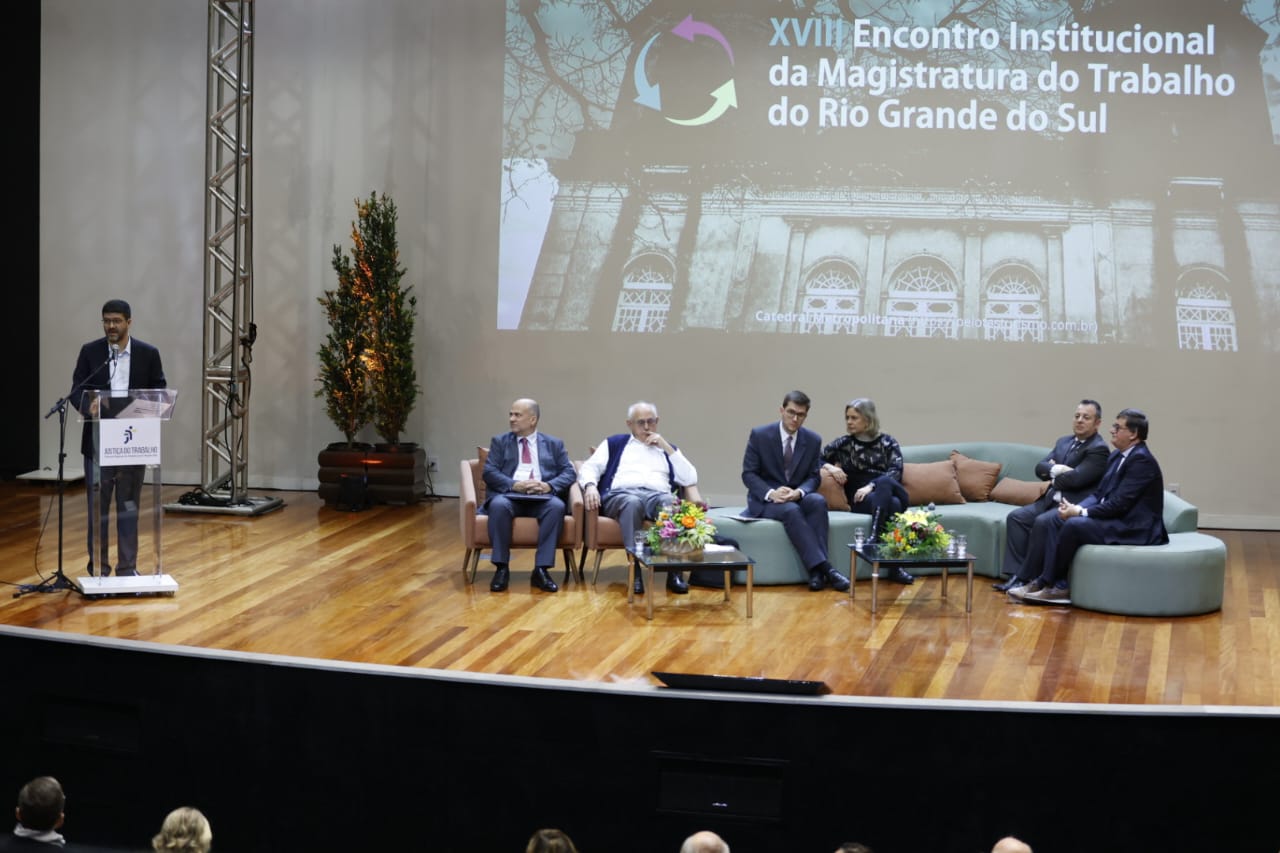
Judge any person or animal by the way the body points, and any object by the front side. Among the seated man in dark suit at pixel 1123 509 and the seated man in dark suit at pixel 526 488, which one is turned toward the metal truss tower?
the seated man in dark suit at pixel 1123 509

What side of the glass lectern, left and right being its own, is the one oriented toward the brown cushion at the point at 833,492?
left

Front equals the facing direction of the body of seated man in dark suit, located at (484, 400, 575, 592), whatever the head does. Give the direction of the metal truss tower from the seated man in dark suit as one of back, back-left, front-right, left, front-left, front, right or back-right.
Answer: back-right

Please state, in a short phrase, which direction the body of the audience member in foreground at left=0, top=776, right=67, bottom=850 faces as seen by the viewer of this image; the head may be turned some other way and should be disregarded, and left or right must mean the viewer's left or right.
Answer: facing away from the viewer

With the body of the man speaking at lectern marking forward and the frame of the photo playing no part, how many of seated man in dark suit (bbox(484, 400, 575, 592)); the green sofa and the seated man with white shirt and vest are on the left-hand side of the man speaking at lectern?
3

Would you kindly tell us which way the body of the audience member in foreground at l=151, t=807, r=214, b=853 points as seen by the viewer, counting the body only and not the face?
away from the camera

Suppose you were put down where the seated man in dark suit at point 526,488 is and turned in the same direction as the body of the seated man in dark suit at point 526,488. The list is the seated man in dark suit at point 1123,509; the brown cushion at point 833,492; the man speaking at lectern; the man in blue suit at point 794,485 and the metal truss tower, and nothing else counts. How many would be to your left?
3

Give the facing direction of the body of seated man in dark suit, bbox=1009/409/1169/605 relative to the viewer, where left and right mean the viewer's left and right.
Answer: facing to the left of the viewer

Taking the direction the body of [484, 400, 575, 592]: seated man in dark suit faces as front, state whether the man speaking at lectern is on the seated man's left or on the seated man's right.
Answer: on the seated man's right

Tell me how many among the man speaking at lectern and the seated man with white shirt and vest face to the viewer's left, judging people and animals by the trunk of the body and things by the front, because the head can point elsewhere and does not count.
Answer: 0

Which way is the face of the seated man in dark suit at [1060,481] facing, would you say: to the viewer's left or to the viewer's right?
to the viewer's left

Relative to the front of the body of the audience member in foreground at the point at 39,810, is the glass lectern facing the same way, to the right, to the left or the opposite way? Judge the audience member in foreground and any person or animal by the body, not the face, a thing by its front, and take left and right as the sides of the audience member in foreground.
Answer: the opposite way

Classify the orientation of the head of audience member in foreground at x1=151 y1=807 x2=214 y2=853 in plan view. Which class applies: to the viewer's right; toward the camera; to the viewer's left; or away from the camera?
away from the camera

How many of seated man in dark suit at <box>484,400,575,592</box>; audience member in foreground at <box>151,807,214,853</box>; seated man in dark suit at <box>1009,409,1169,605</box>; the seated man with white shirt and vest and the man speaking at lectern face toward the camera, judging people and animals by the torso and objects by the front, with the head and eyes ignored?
3
